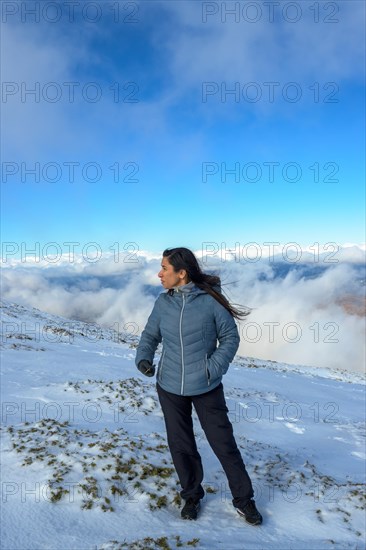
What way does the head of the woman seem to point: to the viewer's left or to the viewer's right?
to the viewer's left

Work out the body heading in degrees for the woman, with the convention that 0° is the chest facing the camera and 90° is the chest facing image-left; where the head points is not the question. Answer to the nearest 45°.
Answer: approximately 0°
